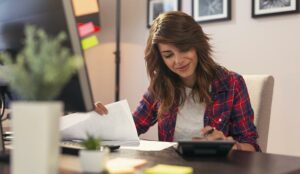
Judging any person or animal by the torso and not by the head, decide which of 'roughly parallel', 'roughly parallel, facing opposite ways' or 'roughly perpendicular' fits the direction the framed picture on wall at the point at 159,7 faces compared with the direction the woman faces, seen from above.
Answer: roughly parallel

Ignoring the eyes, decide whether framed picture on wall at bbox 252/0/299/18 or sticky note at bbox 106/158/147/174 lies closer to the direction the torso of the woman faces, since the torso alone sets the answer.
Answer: the sticky note

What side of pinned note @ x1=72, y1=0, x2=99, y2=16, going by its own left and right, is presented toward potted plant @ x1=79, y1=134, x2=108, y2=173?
front

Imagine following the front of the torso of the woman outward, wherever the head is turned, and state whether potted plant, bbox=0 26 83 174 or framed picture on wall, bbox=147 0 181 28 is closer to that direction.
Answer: the potted plant

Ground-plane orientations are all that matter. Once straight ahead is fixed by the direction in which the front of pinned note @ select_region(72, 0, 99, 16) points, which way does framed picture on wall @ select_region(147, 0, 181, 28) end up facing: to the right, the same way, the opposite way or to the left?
the same way

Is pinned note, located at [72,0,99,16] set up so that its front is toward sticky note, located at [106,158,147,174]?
yes

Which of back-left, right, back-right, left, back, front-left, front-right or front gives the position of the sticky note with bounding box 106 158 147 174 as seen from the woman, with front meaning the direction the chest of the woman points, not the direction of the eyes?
front

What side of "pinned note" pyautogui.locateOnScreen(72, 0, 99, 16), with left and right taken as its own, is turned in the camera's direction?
front

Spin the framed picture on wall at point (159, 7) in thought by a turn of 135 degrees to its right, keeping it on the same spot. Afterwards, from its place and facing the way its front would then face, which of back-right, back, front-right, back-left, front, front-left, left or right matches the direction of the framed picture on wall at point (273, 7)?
back

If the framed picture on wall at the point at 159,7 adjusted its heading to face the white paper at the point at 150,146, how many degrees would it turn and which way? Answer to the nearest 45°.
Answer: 0° — it already faces it

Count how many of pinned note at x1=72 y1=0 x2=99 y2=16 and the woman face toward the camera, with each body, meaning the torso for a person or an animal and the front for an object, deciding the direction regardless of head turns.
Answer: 2

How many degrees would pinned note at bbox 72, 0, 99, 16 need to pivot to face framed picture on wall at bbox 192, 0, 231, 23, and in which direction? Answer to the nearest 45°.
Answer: approximately 90° to its left

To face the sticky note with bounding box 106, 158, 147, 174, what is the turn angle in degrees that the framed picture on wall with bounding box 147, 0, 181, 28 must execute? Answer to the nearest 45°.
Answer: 0° — it already faces it

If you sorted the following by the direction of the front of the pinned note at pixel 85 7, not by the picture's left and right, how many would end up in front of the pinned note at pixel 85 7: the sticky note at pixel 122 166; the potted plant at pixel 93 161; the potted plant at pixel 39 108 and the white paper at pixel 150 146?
4

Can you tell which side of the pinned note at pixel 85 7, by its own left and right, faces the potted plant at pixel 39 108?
front

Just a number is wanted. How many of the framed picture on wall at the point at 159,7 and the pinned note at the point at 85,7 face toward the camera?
2

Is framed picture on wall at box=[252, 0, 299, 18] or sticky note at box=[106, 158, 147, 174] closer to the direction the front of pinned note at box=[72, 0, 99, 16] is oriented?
the sticky note

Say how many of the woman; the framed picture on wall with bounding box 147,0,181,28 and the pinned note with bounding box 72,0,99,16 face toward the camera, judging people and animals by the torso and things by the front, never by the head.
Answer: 3

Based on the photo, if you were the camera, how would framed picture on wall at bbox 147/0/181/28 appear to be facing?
facing the viewer
